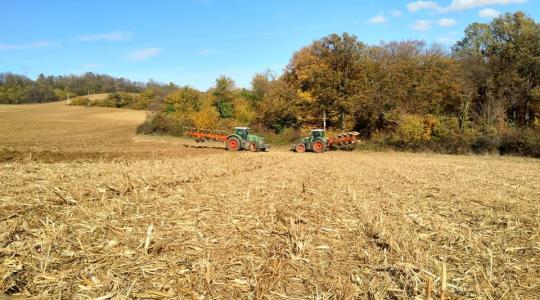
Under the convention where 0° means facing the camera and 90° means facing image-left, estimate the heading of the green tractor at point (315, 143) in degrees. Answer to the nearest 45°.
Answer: approximately 90°

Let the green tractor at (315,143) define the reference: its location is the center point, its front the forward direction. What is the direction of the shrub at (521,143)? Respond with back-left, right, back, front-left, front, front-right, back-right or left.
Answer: back

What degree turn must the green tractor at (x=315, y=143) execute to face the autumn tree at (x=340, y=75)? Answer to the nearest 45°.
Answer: approximately 90° to its right

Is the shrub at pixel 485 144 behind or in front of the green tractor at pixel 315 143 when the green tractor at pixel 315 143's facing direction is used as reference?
behind

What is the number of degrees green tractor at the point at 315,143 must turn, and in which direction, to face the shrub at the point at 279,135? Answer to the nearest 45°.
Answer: approximately 90° to its right

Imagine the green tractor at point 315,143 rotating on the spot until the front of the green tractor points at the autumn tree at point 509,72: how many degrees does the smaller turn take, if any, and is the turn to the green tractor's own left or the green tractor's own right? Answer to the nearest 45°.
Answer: approximately 135° to the green tractor's own right

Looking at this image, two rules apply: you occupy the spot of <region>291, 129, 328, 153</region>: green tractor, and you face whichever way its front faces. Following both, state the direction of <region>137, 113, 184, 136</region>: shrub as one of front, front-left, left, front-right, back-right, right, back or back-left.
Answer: front-right

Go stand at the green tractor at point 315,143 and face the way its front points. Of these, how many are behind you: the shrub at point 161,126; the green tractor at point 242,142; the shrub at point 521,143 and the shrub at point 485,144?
2
